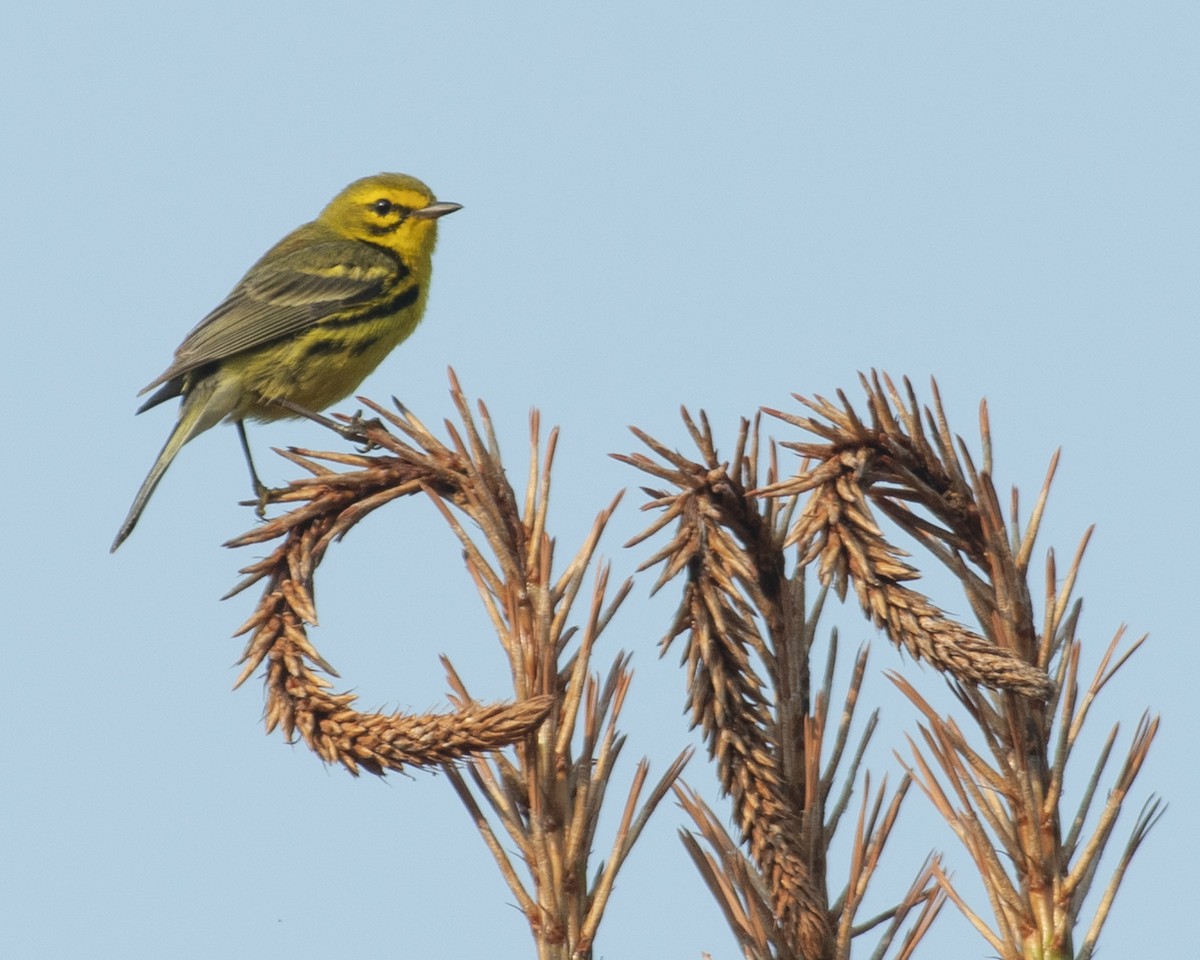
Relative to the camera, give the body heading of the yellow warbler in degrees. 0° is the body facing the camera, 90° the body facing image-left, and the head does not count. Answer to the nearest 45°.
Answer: approximately 270°
